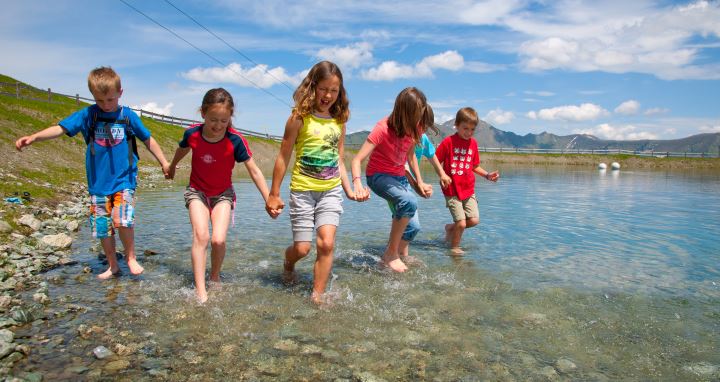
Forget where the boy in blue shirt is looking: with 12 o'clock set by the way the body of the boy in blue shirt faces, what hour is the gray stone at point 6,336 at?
The gray stone is roughly at 1 o'clock from the boy in blue shirt.

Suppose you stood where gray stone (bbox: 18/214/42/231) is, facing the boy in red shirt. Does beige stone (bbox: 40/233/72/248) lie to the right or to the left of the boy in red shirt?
right

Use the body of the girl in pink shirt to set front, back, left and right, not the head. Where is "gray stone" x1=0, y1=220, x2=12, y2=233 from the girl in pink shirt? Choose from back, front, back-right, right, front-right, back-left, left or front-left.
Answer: back-right

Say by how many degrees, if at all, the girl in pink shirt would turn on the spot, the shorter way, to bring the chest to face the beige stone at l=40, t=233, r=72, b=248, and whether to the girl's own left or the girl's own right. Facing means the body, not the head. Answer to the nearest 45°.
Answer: approximately 135° to the girl's own right

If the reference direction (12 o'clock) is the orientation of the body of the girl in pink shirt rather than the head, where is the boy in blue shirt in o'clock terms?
The boy in blue shirt is roughly at 4 o'clock from the girl in pink shirt.

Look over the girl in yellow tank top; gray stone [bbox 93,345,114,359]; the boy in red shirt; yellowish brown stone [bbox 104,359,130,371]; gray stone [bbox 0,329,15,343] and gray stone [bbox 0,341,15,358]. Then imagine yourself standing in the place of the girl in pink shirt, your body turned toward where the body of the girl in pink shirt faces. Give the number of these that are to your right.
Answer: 5

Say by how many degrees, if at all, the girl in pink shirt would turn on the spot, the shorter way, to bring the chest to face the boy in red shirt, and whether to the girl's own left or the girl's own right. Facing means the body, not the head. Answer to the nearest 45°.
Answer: approximately 90° to the girl's own left

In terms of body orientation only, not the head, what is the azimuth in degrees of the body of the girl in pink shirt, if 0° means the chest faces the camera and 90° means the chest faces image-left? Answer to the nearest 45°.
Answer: approximately 315°
